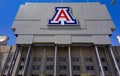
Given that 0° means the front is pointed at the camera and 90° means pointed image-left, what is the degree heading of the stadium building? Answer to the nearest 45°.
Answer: approximately 0°
